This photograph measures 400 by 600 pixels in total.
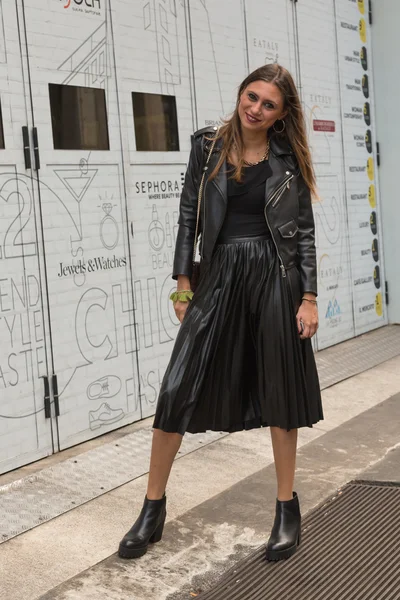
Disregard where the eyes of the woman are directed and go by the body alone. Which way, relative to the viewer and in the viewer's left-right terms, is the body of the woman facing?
facing the viewer
